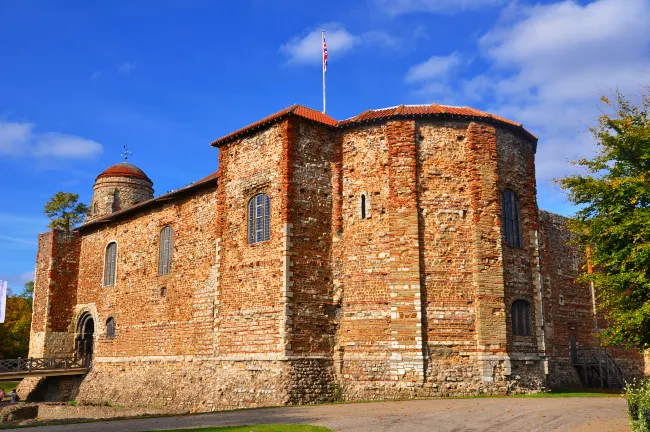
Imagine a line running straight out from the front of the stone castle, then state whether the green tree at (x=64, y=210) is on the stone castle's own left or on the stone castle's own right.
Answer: on the stone castle's own right

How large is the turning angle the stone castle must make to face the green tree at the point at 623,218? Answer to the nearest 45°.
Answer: approximately 90° to its left

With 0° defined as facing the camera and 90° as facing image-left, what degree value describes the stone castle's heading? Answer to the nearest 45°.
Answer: approximately 45°

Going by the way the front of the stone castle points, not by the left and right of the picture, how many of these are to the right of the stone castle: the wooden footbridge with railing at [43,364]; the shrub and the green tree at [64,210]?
2

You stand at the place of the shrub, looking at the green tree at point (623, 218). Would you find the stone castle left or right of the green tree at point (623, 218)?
left

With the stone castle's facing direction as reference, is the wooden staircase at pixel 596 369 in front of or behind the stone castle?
behind

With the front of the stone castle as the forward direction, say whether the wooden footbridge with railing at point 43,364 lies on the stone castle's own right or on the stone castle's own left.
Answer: on the stone castle's own right

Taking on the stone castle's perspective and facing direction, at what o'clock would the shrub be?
The shrub is roughly at 10 o'clock from the stone castle.
